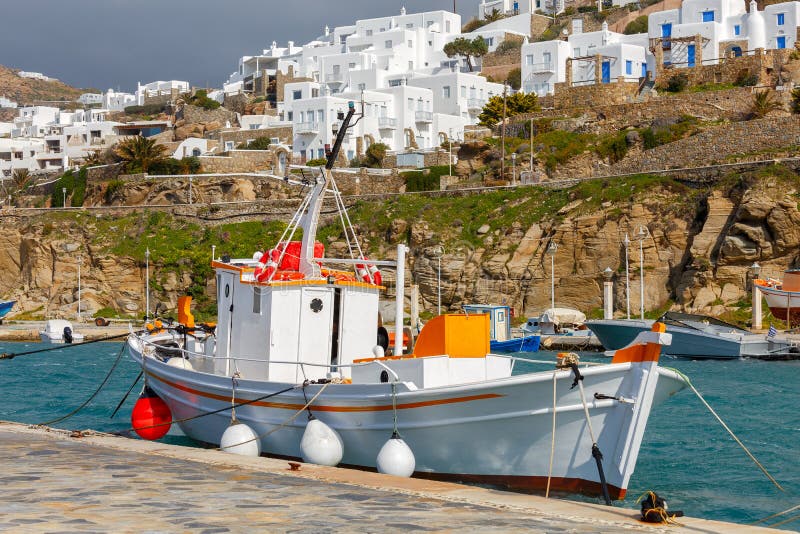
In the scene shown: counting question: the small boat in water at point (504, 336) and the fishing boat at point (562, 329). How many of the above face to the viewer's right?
1

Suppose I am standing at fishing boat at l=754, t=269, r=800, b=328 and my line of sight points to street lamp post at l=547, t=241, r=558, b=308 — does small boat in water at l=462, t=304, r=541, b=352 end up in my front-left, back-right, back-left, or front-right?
front-left

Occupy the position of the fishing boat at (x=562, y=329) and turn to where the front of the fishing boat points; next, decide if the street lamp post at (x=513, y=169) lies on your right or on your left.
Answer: on your right

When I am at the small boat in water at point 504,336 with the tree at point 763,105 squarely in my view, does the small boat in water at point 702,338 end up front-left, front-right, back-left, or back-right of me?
front-right

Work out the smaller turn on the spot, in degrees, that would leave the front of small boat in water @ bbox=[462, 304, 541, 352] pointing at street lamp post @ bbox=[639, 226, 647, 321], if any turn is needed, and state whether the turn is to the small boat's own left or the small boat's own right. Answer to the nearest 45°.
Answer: approximately 45° to the small boat's own left

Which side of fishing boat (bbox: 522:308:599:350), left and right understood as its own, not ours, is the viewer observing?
left

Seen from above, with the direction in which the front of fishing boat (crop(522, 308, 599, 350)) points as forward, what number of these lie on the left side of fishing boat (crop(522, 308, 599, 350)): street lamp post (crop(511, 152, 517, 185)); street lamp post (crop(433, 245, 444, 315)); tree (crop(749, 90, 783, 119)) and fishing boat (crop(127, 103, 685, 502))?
1

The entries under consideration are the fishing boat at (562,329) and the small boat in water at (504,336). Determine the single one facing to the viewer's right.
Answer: the small boat in water

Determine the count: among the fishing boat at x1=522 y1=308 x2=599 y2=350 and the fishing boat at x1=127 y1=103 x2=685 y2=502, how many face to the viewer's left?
1

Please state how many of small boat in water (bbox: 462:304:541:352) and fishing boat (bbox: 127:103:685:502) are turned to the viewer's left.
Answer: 0

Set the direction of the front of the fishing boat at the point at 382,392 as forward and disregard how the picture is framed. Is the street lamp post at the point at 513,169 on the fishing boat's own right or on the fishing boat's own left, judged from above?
on the fishing boat's own left

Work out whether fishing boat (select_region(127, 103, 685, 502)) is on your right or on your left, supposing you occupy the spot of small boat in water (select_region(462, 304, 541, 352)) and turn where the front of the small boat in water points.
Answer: on your right

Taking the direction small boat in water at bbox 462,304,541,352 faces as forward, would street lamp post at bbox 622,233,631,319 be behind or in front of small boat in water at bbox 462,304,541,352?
in front

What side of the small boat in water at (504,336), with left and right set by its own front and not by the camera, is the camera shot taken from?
right

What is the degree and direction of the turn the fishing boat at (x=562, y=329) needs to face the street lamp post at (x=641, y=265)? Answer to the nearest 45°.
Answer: approximately 180°

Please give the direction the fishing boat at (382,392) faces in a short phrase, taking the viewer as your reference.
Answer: facing the viewer and to the right of the viewer

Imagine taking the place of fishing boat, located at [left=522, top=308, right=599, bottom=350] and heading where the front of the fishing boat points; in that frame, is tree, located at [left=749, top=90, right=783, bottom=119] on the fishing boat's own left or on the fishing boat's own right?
on the fishing boat's own right
